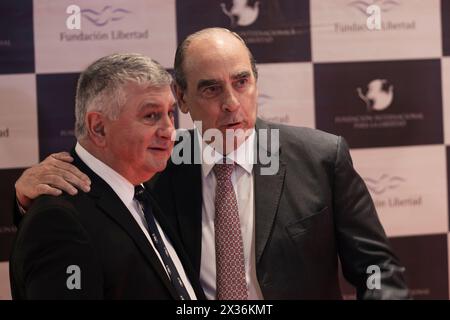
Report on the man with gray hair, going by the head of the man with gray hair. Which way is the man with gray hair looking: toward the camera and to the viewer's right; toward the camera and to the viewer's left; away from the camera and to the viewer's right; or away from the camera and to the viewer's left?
toward the camera and to the viewer's right

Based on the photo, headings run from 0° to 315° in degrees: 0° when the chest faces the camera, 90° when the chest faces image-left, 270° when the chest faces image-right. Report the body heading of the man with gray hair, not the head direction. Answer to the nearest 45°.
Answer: approximately 315°
